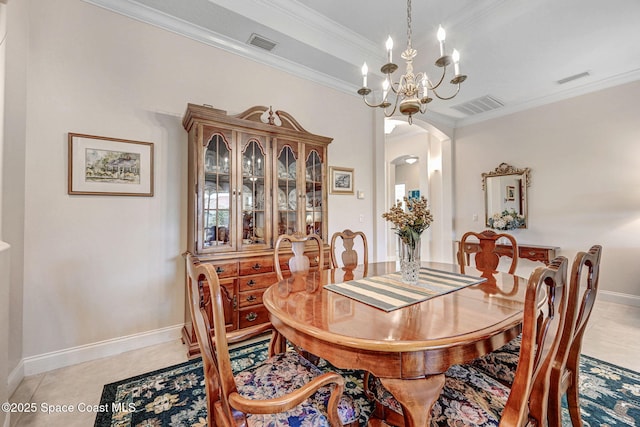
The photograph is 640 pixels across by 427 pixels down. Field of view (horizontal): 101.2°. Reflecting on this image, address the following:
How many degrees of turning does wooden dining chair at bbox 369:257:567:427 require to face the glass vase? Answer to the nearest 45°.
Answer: approximately 45° to its right

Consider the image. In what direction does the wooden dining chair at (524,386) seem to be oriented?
to the viewer's left

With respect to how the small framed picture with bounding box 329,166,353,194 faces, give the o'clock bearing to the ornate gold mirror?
The ornate gold mirror is roughly at 10 o'clock from the small framed picture.

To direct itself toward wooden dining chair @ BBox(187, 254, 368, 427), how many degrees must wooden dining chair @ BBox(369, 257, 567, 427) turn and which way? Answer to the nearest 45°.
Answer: approximately 45° to its left

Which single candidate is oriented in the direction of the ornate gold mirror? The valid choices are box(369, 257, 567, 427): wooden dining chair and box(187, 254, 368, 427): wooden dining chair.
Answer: box(187, 254, 368, 427): wooden dining chair

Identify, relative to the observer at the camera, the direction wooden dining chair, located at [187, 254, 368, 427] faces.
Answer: facing away from the viewer and to the right of the viewer

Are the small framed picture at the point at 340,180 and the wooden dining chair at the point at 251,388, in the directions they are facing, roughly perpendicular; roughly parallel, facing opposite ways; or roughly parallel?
roughly perpendicular
